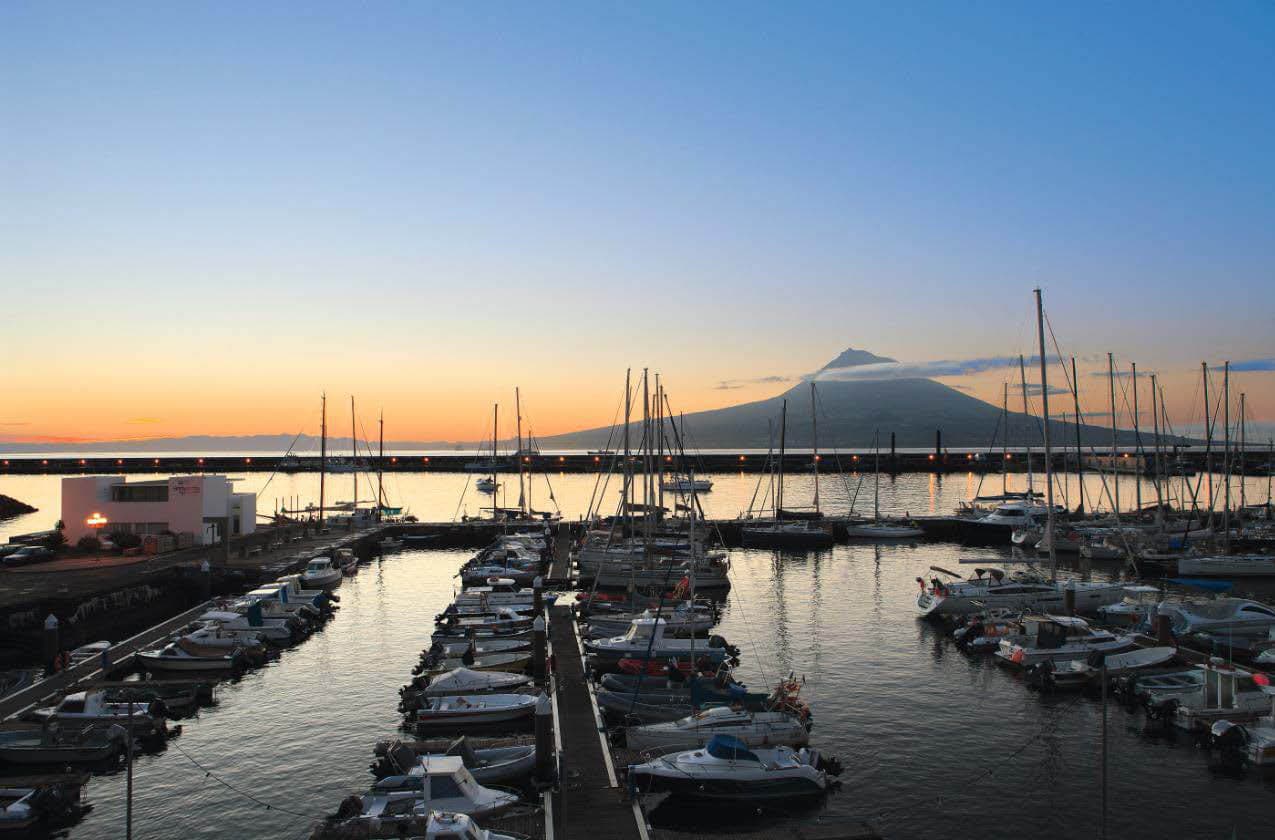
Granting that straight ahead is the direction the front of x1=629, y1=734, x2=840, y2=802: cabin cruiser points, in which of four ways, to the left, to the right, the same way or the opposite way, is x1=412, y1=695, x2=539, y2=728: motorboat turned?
the opposite way

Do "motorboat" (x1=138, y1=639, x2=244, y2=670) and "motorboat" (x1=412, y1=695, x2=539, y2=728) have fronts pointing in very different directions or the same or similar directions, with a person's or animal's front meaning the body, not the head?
very different directions

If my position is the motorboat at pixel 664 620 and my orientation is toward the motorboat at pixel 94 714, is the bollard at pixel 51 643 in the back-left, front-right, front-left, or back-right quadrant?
front-right

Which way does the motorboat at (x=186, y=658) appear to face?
to the viewer's left

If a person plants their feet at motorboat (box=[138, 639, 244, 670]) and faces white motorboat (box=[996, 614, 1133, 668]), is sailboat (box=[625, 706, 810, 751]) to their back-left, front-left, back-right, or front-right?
front-right

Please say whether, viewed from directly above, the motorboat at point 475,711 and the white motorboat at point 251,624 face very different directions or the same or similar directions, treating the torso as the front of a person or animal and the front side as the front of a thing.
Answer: very different directions

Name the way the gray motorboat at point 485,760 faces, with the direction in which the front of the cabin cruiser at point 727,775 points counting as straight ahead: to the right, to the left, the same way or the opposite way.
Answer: the opposite way

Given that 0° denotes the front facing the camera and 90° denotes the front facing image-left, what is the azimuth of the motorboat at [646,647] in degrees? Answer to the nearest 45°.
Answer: approximately 90°

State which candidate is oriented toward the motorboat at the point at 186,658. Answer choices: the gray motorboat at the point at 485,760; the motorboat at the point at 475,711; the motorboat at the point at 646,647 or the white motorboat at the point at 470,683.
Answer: the motorboat at the point at 646,647

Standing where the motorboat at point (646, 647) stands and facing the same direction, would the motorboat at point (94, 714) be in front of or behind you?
in front

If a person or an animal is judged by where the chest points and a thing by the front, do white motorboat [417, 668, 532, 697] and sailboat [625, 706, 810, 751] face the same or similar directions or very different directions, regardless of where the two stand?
very different directions

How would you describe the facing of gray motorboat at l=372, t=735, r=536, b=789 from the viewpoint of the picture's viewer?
facing to the right of the viewer

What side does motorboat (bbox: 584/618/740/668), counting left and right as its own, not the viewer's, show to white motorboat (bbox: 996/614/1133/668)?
back

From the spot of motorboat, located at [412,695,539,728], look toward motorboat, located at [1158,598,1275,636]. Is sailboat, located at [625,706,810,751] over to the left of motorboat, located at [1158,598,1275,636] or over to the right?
right

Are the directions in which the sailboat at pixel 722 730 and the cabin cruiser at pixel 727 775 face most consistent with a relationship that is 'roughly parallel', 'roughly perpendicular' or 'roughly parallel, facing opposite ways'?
roughly parallel

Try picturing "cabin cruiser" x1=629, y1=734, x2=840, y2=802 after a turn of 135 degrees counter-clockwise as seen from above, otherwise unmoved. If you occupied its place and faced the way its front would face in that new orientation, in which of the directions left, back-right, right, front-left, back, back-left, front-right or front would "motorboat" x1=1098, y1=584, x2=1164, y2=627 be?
left

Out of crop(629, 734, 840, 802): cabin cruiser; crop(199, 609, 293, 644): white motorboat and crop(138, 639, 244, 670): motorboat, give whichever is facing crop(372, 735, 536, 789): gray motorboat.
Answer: the cabin cruiser

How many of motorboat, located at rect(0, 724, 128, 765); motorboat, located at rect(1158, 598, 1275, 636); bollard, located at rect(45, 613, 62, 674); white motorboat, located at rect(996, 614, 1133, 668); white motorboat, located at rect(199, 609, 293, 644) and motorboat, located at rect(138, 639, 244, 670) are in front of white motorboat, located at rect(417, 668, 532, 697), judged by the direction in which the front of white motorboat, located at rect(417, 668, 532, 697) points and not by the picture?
2

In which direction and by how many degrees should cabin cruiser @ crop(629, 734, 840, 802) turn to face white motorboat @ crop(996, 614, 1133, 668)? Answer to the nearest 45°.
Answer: approximately 135° to its right

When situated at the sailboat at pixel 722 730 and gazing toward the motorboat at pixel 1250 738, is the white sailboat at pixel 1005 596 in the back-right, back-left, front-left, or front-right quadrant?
front-left
